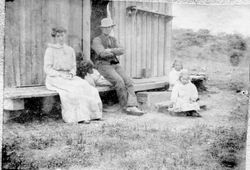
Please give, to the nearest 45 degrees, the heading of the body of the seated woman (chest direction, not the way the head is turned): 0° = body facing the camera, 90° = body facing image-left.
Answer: approximately 315°

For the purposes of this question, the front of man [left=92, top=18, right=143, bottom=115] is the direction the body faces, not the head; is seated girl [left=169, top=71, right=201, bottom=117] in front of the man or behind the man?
in front

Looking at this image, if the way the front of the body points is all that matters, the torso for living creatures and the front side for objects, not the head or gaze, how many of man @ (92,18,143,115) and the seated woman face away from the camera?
0

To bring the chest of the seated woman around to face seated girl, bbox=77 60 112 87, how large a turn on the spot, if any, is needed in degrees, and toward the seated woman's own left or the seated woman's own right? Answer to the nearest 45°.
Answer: approximately 90° to the seated woman's own left

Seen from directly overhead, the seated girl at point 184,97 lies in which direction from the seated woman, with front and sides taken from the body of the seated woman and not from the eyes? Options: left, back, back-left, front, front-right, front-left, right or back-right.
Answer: front-left

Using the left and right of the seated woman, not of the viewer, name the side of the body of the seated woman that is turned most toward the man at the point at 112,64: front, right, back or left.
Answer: left

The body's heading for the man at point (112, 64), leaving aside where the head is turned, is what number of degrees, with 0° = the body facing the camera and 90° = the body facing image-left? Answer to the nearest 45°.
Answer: approximately 315°

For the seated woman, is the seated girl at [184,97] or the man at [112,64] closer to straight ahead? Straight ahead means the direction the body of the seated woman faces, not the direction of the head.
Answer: the seated girl
